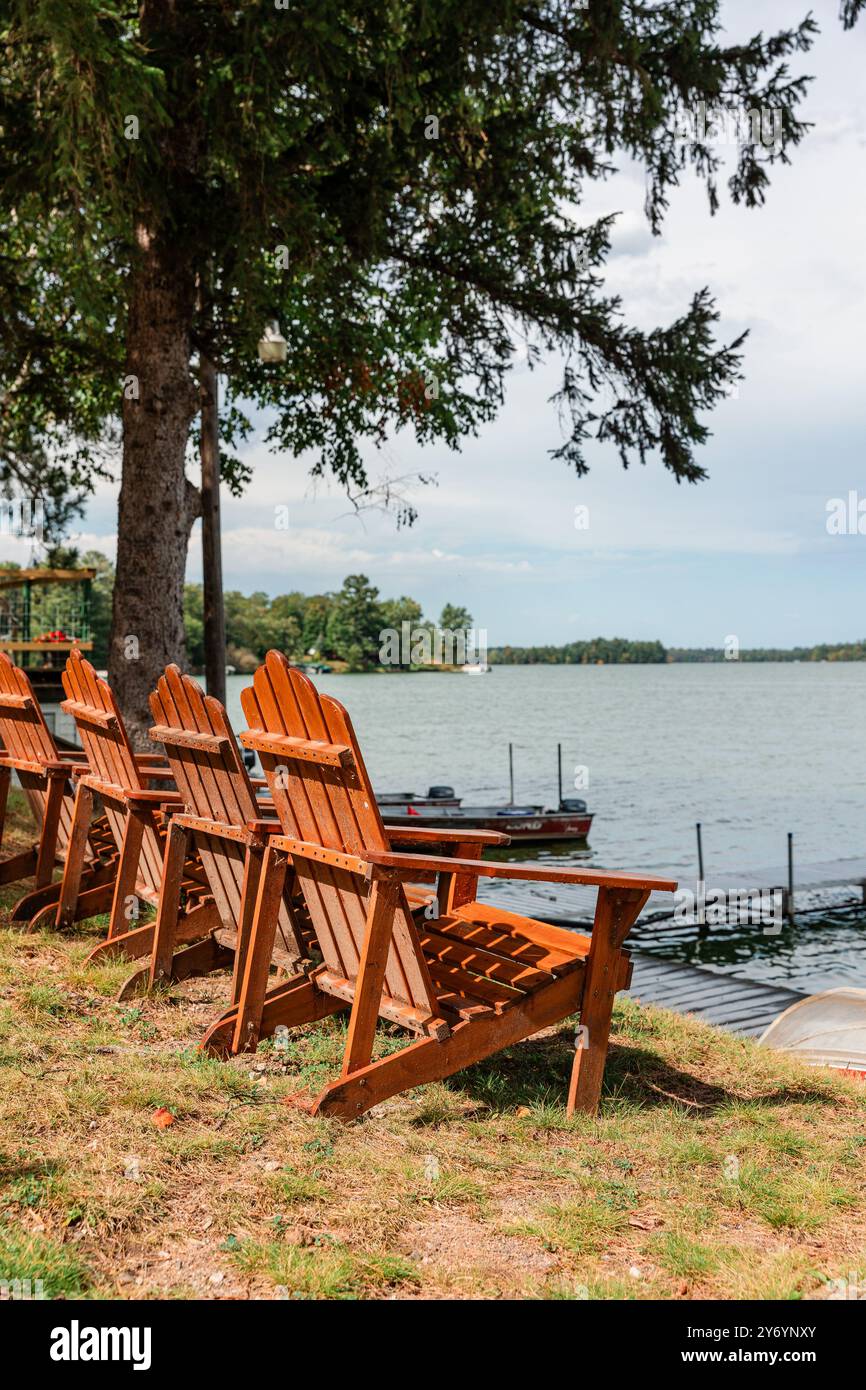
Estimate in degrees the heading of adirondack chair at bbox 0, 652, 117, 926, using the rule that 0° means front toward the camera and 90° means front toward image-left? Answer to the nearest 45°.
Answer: approximately 225°

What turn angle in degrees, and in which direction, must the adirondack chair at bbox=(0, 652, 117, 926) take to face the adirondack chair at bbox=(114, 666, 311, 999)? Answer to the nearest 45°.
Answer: approximately 135° to its right

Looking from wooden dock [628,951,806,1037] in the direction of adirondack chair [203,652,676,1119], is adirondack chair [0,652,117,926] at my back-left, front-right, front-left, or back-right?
front-right

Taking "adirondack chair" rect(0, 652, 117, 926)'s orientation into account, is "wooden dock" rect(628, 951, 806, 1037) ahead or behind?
ahead

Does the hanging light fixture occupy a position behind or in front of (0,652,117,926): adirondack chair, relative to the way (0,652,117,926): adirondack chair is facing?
in front

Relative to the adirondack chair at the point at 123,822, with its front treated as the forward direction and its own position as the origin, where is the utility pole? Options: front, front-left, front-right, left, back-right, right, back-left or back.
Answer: front-left

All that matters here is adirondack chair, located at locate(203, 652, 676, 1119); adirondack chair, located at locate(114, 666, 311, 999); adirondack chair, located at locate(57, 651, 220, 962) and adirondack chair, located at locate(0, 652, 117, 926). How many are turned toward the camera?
0

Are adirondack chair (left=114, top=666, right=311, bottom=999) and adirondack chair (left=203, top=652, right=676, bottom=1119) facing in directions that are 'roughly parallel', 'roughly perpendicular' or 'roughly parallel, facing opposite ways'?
roughly parallel

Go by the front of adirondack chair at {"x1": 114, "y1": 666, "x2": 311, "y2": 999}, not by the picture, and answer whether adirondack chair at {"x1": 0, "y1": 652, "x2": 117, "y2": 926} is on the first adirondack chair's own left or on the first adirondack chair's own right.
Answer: on the first adirondack chair's own left

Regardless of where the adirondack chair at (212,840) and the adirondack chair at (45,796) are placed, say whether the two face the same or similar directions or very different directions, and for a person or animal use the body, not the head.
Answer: same or similar directions

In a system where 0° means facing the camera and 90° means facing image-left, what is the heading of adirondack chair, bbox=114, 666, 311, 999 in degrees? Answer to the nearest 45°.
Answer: approximately 225°

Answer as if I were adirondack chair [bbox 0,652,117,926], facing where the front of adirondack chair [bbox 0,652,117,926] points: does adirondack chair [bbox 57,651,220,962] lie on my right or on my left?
on my right
